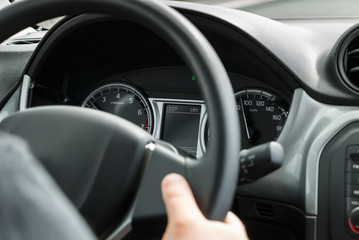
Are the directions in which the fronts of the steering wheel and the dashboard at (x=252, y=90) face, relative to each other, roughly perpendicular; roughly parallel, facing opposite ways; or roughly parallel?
roughly parallel

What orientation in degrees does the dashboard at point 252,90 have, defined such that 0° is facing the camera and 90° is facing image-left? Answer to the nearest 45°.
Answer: approximately 0°

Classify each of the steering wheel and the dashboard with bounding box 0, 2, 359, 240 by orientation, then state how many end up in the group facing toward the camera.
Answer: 2

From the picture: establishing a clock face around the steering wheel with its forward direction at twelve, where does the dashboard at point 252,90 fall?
The dashboard is roughly at 7 o'clock from the steering wheel.

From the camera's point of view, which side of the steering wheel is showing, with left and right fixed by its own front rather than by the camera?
front

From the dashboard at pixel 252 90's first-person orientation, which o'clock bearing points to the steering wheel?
The steering wheel is roughly at 1 o'clock from the dashboard.
